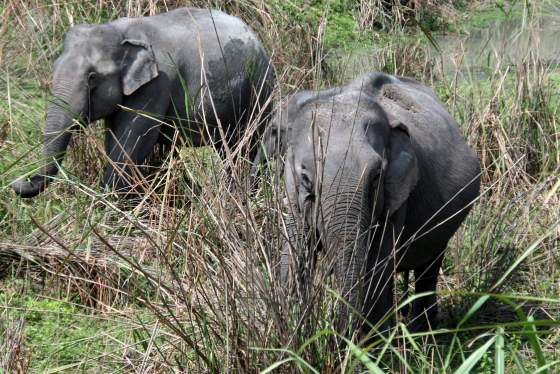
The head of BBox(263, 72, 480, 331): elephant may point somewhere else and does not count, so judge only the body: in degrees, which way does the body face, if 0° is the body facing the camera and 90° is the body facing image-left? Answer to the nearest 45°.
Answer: approximately 45°

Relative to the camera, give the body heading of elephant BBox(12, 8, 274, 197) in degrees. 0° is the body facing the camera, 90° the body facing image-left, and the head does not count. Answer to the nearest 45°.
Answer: approximately 90°

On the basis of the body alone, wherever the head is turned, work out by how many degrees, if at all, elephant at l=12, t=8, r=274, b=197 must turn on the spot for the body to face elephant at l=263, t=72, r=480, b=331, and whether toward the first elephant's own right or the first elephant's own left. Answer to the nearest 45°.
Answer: approximately 90° to the first elephant's own left

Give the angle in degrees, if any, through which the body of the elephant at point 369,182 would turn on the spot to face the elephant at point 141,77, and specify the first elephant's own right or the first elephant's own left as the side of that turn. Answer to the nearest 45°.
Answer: approximately 90° to the first elephant's own right
